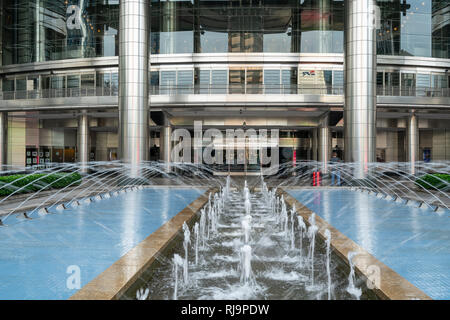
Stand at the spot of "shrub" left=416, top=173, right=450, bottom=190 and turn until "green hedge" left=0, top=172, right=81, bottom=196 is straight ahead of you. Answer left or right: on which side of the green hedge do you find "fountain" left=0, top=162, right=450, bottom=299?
left

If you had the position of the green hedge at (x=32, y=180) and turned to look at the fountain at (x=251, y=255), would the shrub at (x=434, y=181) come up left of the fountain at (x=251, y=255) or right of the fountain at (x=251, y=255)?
left
